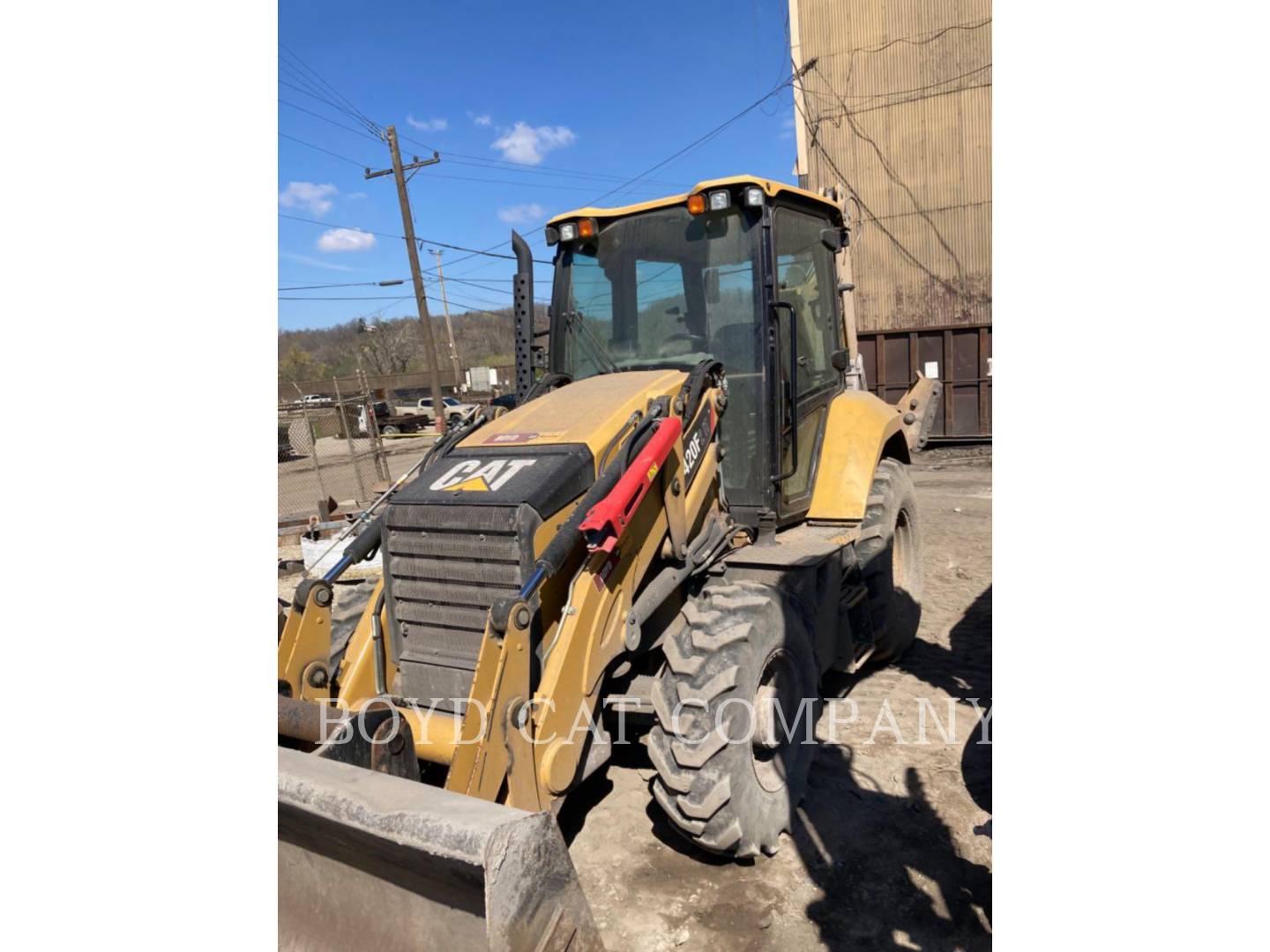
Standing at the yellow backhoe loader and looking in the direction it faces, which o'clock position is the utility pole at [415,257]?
The utility pole is roughly at 4 o'clock from the yellow backhoe loader.

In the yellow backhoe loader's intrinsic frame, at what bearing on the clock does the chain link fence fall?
The chain link fence is roughly at 4 o'clock from the yellow backhoe loader.

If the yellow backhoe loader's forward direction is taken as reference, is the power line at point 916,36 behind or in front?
behind

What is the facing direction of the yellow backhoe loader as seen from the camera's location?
facing the viewer and to the left of the viewer
